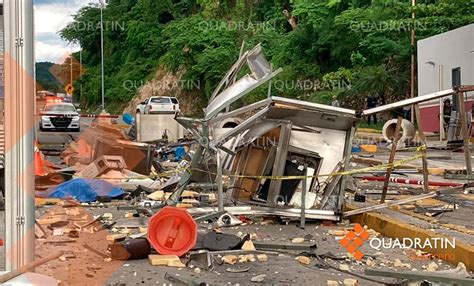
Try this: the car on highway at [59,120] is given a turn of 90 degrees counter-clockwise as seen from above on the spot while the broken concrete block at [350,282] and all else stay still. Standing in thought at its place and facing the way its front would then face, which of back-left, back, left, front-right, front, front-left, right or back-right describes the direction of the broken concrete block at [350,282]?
right

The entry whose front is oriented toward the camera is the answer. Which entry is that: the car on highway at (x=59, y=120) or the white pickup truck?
the car on highway

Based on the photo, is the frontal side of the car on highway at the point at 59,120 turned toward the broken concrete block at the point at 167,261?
yes

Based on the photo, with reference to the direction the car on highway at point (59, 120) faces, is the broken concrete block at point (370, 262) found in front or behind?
in front

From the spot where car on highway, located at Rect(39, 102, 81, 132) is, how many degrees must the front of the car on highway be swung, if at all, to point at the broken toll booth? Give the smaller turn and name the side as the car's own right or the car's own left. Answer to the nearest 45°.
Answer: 0° — it already faces it

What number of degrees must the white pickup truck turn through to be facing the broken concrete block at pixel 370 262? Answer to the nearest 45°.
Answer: approximately 135° to its left

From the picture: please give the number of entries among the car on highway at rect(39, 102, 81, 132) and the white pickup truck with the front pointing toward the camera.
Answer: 1

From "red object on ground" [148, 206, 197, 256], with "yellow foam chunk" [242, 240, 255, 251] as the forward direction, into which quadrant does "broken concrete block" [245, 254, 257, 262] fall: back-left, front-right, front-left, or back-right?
front-right

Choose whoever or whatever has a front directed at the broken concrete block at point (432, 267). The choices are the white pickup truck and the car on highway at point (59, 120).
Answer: the car on highway

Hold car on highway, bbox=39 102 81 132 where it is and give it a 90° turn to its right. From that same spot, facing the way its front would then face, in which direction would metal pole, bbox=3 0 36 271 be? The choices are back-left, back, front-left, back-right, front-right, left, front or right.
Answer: left

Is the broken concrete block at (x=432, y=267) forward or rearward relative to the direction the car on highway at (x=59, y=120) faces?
forward

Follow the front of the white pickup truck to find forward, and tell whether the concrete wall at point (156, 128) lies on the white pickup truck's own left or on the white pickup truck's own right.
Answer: on the white pickup truck's own left

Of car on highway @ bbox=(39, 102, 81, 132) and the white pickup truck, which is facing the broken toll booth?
the car on highway

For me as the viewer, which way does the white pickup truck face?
facing away from the viewer and to the left of the viewer

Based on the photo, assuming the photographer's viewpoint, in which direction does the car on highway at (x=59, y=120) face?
facing the viewer

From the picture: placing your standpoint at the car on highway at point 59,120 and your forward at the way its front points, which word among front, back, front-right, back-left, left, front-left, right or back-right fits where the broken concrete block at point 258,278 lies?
front
